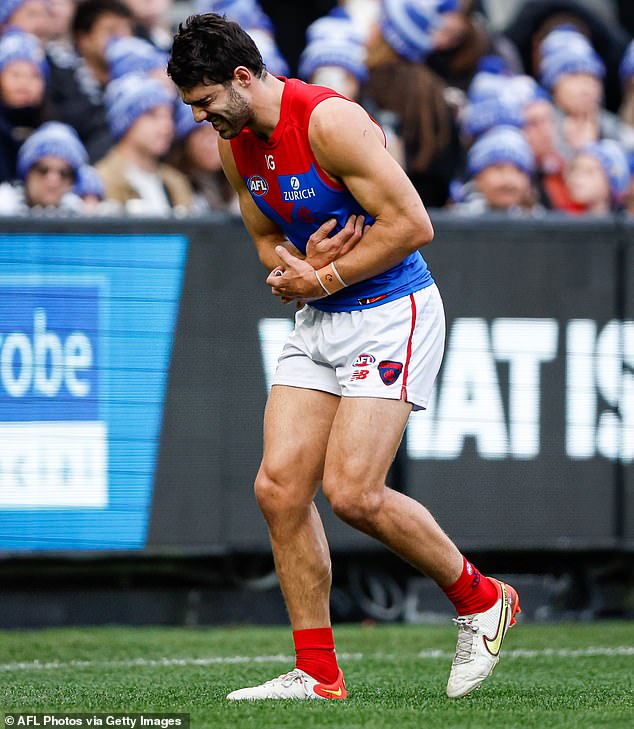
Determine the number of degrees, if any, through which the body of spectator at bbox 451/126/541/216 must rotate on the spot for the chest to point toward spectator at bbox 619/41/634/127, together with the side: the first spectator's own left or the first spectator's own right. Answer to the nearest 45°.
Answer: approximately 135° to the first spectator's own left

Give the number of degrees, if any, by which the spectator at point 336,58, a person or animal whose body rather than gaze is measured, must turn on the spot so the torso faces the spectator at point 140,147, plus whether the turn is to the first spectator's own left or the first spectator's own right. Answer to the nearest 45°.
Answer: approximately 45° to the first spectator's own right

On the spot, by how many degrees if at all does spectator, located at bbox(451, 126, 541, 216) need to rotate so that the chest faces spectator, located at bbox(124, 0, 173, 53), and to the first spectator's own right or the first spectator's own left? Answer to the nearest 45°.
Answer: approximately 90° to the first spectator's own right

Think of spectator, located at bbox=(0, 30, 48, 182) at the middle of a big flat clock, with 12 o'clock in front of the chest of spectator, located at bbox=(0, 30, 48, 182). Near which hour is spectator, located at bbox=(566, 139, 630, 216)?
spectator, located at bbox=(566, 139, 630, 216) is roughly at 9 o'clock from spectator, located at bbox=(0, 30, 48, 182).

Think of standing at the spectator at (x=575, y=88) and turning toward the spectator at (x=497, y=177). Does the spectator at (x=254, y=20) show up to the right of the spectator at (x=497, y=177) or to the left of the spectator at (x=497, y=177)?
right

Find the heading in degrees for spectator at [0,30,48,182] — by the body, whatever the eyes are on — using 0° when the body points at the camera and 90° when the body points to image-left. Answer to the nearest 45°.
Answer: approximately 0°

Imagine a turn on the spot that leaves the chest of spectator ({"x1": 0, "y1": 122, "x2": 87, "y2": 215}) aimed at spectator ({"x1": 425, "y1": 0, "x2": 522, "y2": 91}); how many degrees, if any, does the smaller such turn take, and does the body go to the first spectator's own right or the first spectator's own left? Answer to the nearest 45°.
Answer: approximately 135° to the first spectator's own left

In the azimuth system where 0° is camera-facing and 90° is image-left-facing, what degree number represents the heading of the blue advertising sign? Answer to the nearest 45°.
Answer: approximately 0°
